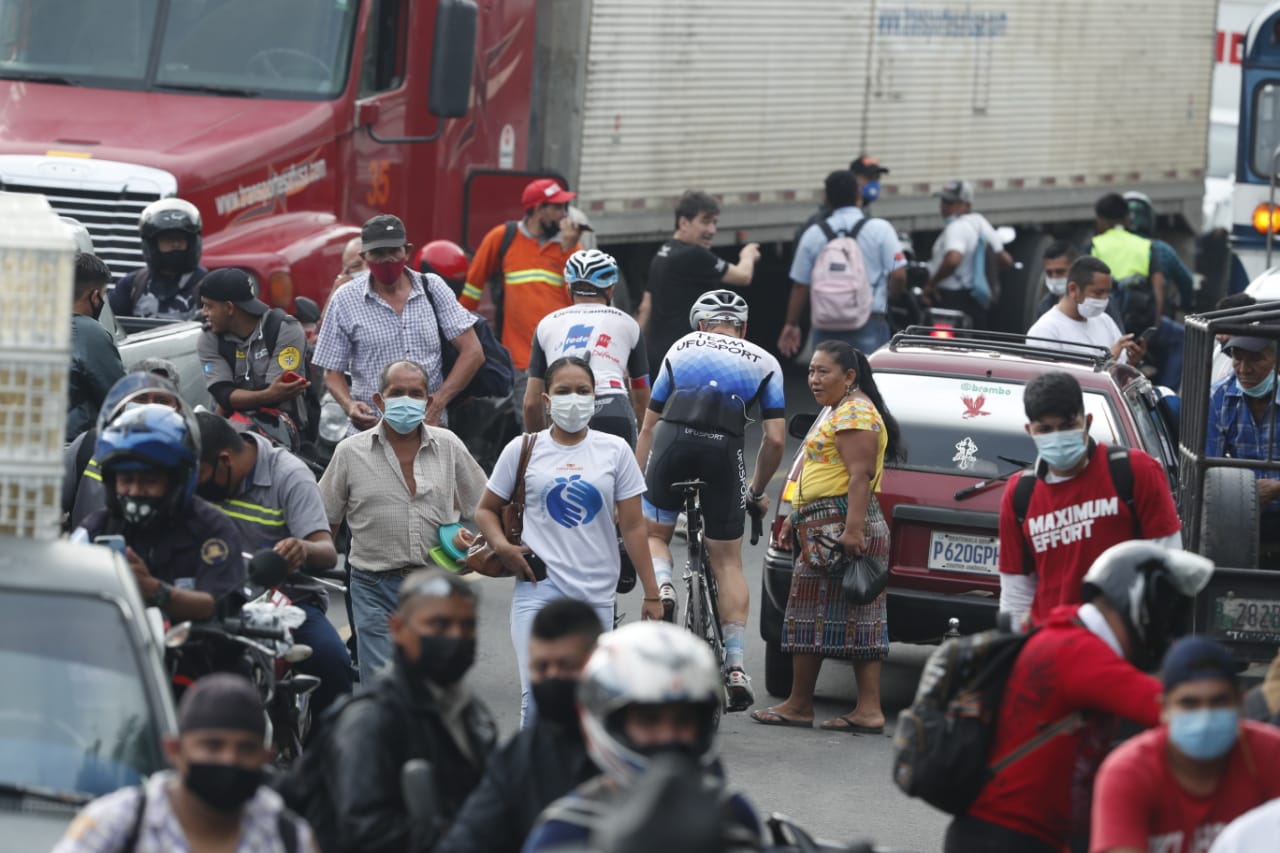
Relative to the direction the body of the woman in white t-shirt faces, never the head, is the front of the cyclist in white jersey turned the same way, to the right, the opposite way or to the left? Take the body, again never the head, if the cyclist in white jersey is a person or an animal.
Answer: the opposite way

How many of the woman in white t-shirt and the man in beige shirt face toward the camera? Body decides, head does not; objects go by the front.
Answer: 2

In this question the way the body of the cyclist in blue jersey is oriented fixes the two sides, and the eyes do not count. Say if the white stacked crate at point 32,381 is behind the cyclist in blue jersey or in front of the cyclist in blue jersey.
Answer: behind

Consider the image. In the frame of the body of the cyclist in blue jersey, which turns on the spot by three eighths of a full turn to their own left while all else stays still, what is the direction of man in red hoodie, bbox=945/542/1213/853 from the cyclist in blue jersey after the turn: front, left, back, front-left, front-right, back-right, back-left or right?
front-left

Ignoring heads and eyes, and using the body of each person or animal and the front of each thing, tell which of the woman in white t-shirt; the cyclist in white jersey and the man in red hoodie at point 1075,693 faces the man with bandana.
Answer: the woman in white t-shirt

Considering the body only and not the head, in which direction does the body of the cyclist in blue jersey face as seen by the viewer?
away from the camera

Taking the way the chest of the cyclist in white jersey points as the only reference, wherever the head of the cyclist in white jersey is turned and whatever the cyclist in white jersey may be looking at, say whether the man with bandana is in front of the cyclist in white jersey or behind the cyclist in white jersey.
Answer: behind

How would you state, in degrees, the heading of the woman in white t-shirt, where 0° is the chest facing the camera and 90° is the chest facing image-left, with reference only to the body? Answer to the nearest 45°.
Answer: approximately 0°

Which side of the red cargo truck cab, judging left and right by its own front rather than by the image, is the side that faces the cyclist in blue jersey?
left
